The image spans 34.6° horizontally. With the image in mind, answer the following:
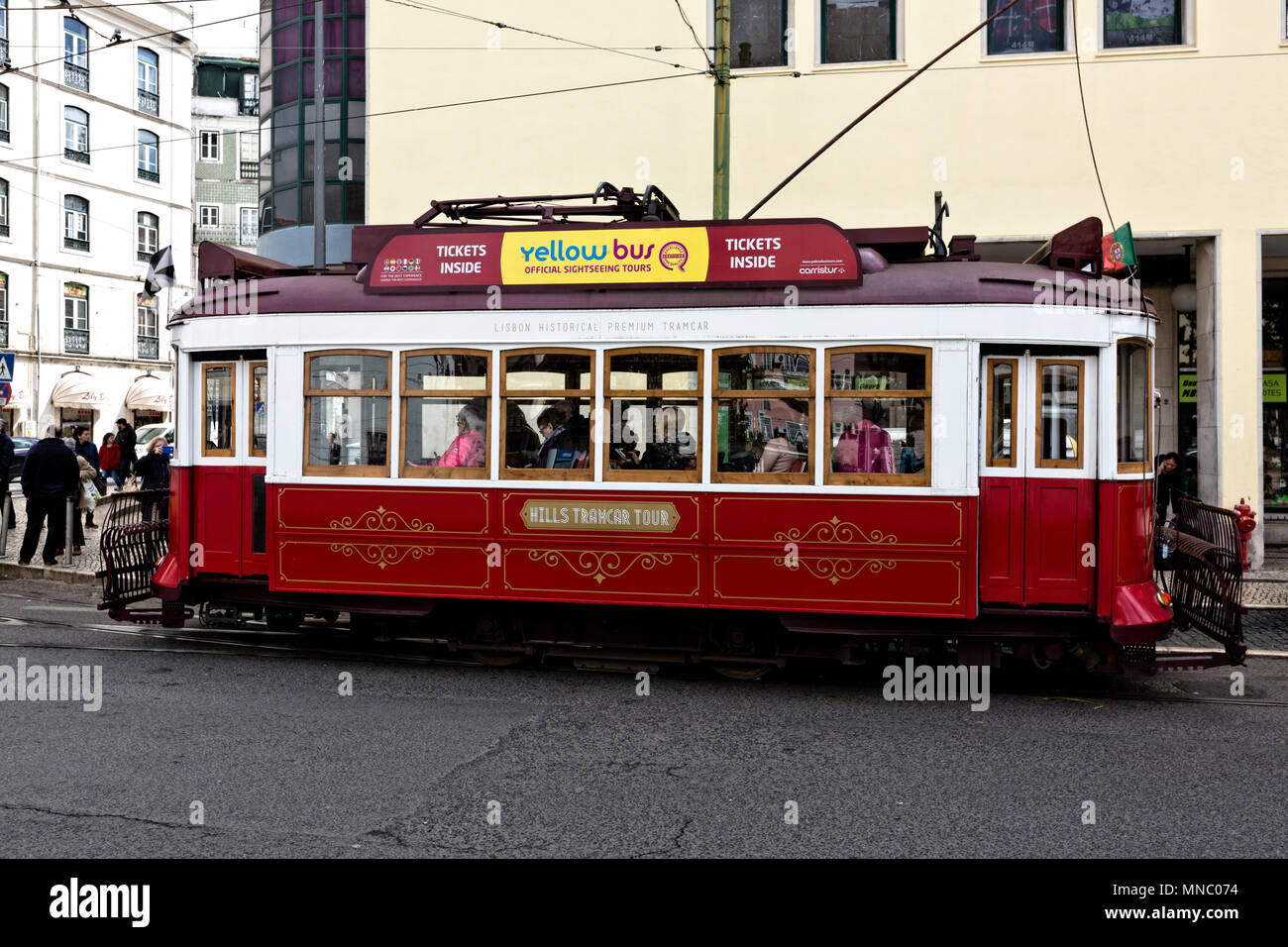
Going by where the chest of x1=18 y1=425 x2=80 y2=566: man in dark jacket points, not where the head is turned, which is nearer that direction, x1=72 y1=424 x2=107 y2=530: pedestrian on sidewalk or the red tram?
the pedestrian on sidewalk

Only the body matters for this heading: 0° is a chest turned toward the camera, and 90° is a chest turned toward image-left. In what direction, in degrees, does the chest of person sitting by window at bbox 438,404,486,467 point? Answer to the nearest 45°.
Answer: approximately 90°

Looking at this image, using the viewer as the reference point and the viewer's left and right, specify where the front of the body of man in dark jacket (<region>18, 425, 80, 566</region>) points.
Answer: facing away from the viewer

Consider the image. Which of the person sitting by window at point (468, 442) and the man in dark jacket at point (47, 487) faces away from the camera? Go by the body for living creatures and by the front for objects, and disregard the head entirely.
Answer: the man in dark jacket

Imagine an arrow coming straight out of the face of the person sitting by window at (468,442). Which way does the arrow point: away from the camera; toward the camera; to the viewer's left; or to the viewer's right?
to the viewer's left

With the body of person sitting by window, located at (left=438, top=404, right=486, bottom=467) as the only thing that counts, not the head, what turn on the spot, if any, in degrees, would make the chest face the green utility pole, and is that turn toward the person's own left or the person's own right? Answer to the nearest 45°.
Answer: approximately 135° to the person's own right

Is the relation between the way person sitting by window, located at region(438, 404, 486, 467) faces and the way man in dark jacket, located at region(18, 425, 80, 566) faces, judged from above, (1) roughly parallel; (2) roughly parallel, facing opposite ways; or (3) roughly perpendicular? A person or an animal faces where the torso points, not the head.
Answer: roughly perpendicular

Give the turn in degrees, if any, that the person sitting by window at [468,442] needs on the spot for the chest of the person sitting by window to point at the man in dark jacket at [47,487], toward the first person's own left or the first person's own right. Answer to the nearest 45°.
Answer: approximately 45° to the first person's own right

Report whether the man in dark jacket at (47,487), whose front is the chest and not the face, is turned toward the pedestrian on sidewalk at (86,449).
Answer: yes

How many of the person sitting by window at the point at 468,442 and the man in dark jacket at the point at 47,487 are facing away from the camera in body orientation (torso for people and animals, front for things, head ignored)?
1

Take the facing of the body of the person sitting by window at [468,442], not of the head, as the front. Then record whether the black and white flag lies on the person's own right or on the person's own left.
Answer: on the person's own right
